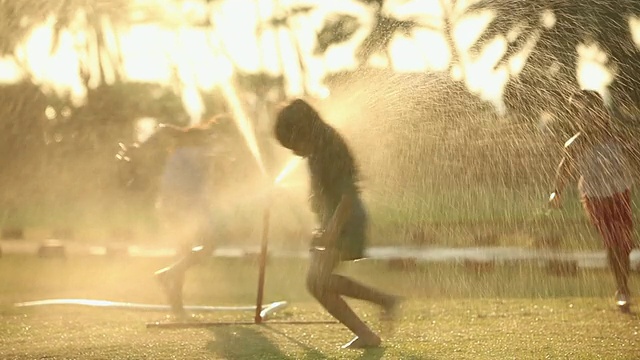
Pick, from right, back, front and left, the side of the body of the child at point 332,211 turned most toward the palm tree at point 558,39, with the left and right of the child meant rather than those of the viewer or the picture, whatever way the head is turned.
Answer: right

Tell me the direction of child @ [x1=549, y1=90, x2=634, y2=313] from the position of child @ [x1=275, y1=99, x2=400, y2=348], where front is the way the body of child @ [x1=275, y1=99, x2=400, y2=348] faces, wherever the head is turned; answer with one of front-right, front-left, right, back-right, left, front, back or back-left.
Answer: back-right

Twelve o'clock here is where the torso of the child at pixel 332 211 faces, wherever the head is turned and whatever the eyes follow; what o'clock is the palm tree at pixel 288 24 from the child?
The palm tree is roughly at 3 o'clock from the child.

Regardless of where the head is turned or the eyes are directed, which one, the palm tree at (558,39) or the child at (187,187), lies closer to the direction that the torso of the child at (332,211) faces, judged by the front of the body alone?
the child

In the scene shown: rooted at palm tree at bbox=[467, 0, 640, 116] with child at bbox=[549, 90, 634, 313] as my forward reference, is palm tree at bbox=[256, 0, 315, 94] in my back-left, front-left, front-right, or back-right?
back-right

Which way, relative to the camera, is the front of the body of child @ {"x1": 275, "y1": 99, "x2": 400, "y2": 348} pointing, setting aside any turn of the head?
to the viewer's left

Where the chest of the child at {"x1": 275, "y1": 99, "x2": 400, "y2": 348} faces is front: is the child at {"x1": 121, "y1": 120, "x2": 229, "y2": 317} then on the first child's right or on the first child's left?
on the first child's right

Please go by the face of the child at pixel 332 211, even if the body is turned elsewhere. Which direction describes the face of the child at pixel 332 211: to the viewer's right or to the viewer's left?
to the viewer's left
